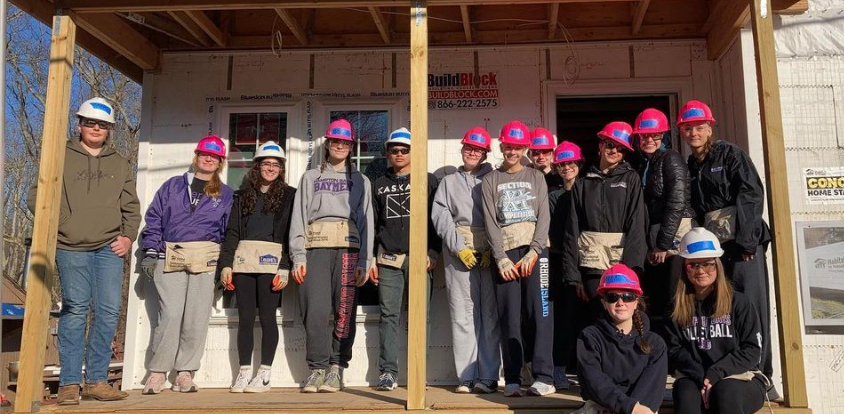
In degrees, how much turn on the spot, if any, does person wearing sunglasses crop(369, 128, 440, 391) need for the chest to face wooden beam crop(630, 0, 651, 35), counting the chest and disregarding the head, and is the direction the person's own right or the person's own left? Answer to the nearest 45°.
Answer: approximately 90° to the person's own left

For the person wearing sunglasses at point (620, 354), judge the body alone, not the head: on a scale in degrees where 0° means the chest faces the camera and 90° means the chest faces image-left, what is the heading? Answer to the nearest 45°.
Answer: approximately 0°

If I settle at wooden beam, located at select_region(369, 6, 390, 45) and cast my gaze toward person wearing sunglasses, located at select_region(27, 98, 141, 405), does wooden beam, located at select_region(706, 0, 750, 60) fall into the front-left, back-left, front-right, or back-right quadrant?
back-left

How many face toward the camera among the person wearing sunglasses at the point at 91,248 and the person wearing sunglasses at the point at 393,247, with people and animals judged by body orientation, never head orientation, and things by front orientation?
2
